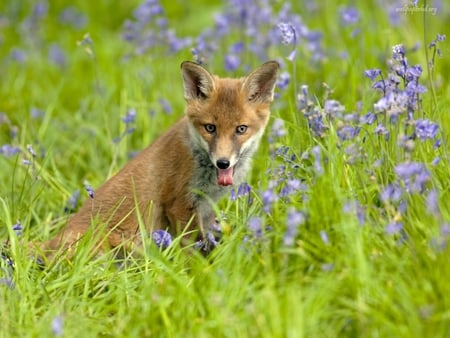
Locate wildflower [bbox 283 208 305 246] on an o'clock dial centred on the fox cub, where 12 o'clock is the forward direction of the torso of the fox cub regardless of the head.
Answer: The wildflower is roughly at 11 o'clock from the fox cub.

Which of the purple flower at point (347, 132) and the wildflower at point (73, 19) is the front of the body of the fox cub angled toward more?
the purple flower

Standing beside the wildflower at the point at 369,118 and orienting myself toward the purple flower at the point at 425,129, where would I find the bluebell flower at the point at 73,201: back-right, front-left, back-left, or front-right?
back-right

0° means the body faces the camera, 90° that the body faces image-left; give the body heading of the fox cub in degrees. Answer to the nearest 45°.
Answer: approximately 315°

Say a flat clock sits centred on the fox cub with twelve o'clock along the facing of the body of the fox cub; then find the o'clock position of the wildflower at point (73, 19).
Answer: The wildflower is roughly at 7 o'clock from the fox cub.

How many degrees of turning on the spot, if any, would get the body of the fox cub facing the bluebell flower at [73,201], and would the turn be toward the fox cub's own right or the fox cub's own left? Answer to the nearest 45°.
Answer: approximately 180°

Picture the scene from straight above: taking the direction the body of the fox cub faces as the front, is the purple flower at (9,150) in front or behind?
behind
